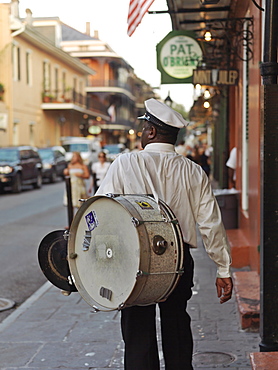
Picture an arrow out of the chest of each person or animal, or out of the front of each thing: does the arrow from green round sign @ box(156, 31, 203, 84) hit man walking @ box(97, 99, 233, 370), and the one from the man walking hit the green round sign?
yes

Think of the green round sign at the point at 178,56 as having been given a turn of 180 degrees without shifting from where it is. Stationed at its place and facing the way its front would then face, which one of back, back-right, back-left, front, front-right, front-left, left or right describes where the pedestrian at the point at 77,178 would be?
front-left

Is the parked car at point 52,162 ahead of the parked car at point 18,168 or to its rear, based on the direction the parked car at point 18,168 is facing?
to the rear

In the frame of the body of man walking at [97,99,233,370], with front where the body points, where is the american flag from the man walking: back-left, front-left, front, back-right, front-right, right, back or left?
front

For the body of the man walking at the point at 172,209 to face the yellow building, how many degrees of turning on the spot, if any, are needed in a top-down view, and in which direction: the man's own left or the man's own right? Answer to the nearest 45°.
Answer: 0° — they already face it

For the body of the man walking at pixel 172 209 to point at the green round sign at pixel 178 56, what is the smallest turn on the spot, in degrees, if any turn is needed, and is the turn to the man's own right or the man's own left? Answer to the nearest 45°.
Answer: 0° — they already face it

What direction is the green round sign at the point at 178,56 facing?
toward the camera

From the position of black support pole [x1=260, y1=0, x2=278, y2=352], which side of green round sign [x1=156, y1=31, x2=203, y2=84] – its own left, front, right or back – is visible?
front

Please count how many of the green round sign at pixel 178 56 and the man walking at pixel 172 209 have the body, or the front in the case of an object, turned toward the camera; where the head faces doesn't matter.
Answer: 1

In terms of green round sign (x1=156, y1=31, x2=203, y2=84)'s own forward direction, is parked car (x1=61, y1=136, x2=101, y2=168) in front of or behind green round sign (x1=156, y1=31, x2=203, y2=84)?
behind

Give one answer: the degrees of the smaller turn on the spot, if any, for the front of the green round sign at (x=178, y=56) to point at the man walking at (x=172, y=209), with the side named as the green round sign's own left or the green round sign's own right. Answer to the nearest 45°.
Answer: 0° — it already faces them

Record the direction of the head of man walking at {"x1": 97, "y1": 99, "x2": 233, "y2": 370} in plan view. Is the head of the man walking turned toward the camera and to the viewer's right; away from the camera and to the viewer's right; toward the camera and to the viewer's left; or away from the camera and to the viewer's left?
away from the camera and to the viewer's left

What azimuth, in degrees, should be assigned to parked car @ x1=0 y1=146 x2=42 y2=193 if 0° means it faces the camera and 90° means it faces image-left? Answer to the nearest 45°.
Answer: approximately 45°

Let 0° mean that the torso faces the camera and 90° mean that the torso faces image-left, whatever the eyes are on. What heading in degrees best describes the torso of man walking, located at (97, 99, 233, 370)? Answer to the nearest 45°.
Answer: approximately 180°

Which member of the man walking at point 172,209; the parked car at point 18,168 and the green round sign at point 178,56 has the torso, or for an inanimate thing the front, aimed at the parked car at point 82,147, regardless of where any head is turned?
the man walking

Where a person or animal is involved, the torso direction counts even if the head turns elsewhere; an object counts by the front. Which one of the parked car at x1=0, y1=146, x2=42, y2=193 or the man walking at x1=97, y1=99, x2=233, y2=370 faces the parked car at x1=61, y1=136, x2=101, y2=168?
the man walking

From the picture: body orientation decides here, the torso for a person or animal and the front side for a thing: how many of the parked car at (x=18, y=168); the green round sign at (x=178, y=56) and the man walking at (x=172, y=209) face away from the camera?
1
